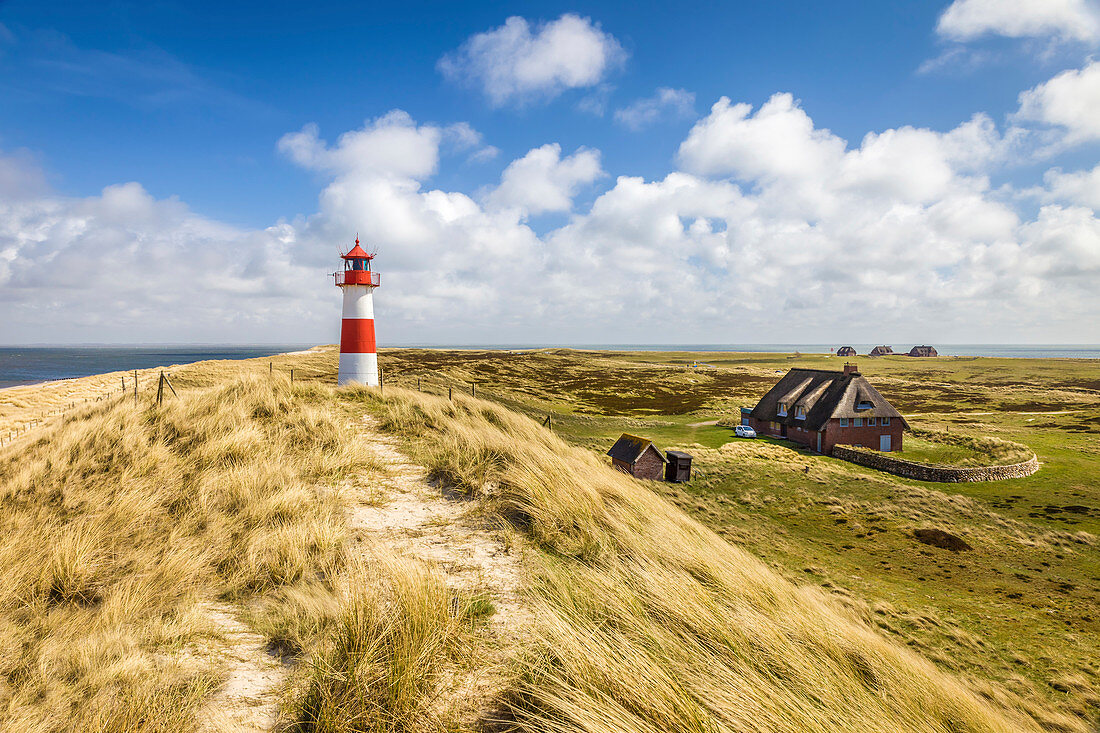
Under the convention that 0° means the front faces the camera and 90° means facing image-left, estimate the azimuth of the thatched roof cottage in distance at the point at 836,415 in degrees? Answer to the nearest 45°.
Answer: approximately 45°

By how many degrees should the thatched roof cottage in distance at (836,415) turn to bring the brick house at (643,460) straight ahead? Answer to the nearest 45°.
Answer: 0° — it already faces it

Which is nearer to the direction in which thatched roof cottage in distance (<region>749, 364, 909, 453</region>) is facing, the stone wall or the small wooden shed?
the small wooden shed

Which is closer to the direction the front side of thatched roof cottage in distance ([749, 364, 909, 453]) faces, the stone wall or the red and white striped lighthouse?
the red and white striped lighthouse

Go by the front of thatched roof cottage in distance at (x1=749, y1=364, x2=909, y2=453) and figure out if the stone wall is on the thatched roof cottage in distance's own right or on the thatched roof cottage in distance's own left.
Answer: on the thatched roof cottage in distance's own left

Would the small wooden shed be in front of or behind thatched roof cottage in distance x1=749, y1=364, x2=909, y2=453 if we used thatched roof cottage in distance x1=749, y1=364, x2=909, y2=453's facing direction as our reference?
in front

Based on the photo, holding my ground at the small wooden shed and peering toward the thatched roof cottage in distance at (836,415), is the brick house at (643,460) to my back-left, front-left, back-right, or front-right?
back-left
